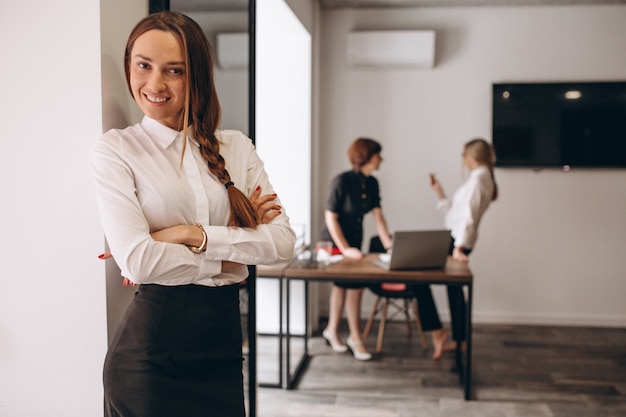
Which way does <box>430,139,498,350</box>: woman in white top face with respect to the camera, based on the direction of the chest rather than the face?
to the viewer's left

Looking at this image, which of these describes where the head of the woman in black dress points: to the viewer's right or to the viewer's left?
to the viewer's right

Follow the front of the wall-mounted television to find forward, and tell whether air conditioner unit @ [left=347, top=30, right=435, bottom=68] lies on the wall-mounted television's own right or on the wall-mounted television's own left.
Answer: on the wall-mounted television's own right

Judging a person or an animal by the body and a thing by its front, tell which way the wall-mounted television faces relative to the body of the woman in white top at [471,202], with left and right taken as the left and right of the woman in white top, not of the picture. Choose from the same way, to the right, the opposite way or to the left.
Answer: to the left

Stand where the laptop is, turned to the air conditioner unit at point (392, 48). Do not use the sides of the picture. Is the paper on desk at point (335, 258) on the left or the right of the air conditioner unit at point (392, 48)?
left

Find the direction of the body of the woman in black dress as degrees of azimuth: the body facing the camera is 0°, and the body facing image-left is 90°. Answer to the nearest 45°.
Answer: approximately 315°

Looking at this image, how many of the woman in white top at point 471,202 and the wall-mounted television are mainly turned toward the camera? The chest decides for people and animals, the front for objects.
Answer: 1

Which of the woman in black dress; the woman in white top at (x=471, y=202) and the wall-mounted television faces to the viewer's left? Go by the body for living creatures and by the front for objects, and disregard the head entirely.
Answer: the woman in white top

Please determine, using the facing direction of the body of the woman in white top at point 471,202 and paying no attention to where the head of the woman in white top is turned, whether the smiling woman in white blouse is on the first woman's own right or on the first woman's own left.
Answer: on the first woman's own left

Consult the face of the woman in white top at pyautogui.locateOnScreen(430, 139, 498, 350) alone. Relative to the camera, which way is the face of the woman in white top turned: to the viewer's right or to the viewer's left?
to the viewer's left

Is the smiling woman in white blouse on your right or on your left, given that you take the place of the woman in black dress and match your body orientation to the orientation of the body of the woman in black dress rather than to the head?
on your right
